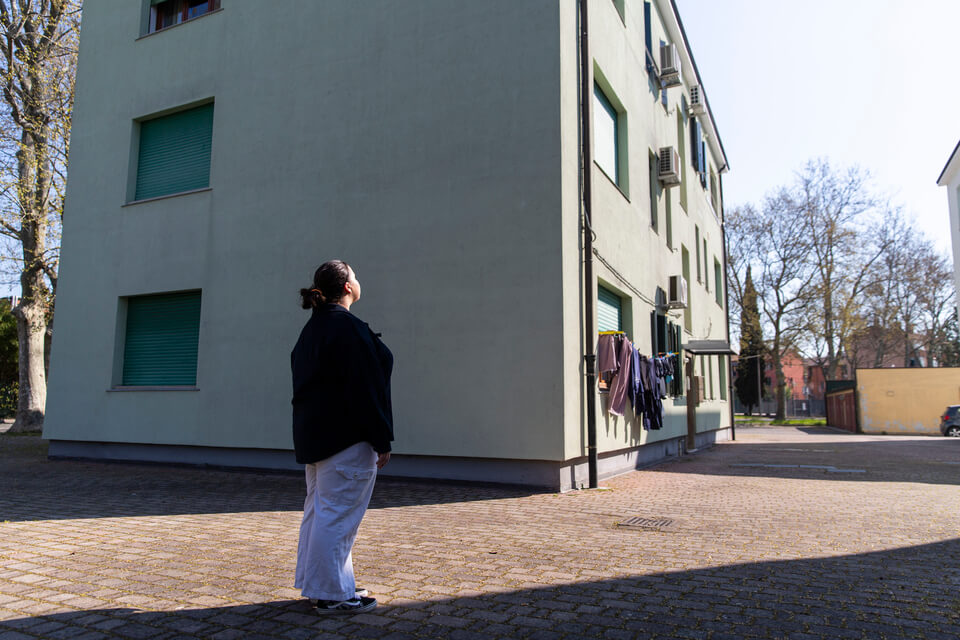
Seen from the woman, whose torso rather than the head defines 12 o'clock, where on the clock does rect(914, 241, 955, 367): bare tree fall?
The bare tree is roughly at 12 o'clock from the woman.

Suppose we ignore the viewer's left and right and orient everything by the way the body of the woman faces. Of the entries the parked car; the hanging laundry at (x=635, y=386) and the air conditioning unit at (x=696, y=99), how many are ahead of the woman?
3

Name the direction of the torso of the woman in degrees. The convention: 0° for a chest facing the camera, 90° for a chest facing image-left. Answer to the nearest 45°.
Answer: approximately 225°

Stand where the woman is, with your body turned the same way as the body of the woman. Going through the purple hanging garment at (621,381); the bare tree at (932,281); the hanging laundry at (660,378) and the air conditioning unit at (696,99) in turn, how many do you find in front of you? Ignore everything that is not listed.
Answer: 4

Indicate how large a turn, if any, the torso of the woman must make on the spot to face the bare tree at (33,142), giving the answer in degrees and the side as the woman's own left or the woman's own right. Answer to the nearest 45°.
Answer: approximately 90° to the woman's own left

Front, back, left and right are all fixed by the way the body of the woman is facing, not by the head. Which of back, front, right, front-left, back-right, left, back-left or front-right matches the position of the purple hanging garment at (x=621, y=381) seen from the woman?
front

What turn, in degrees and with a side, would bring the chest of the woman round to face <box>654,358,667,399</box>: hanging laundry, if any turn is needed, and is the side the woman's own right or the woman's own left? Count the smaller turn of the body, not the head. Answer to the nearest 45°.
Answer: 0° — they already face it

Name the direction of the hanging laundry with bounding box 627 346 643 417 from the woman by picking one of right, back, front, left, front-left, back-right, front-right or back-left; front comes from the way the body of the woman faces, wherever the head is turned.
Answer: front

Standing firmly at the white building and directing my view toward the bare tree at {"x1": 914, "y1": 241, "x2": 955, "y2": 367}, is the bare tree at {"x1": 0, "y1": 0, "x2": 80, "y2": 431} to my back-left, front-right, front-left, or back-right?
back-left

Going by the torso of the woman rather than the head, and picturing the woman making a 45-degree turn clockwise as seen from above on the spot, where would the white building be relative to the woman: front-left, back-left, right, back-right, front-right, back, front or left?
front-left

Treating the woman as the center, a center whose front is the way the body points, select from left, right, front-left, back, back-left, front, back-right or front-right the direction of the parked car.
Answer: front

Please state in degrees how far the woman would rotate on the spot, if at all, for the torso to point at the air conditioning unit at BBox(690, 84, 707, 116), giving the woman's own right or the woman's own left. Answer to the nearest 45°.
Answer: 0° — they already face it
